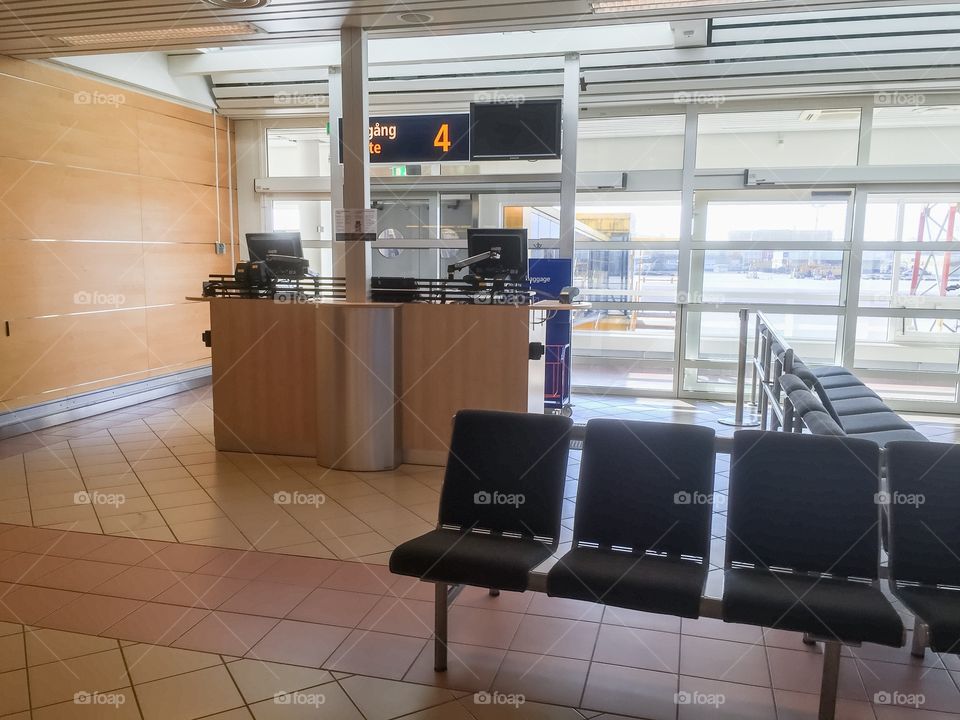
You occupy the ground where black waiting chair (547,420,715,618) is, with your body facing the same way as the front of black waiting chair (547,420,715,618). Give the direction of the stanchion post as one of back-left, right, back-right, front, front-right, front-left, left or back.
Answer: back

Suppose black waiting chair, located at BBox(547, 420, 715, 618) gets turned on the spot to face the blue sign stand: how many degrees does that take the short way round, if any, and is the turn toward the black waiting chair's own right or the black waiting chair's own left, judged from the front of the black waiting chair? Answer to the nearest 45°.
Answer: approximately 180°

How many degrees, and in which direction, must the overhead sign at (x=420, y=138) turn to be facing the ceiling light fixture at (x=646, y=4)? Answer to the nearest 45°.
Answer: approximately 45° to its left

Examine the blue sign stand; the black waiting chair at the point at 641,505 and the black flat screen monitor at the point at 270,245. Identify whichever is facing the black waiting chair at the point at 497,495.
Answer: the blue sign stand

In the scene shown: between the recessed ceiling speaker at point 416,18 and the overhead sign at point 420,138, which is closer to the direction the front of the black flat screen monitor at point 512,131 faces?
the recessed ceiling speaker

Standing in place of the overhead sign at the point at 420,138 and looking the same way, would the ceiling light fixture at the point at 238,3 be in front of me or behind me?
in front

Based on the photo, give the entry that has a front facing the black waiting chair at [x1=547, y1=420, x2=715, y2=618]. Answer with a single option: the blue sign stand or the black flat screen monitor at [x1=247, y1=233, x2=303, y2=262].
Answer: the blue sign stand

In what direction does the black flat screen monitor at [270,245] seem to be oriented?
away from the camera

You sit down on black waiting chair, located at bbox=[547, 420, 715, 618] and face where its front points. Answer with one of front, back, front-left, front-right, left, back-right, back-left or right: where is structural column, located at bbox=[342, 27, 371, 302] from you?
back-right

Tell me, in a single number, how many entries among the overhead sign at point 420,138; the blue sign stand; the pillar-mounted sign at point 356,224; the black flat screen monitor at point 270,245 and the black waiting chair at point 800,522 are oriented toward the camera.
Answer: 4

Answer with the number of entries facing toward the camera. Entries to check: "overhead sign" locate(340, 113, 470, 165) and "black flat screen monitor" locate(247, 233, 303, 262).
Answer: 1
